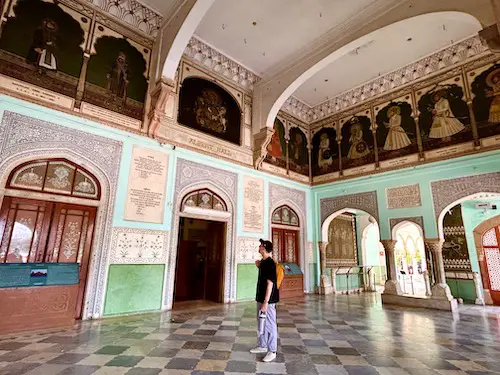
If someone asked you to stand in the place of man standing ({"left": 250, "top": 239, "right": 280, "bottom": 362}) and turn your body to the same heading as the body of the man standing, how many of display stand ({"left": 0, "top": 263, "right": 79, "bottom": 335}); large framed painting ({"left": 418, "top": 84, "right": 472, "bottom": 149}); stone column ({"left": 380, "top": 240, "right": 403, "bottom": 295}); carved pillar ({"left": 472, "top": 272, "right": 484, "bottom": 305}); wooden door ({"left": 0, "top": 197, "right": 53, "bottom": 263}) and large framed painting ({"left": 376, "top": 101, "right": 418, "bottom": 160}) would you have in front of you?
2

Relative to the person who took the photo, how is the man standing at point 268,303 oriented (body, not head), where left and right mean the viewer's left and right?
facing to the left of the viewer

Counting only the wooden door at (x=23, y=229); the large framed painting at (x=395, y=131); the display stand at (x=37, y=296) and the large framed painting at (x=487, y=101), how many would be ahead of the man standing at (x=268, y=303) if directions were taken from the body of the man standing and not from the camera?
2

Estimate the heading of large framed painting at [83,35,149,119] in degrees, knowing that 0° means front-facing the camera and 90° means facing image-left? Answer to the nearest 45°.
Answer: approximately 315°

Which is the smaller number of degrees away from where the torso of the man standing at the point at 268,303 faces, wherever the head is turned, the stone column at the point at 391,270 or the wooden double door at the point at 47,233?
the wooden double door

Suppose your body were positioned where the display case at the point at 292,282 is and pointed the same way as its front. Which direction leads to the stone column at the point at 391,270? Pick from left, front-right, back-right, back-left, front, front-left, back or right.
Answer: front-left

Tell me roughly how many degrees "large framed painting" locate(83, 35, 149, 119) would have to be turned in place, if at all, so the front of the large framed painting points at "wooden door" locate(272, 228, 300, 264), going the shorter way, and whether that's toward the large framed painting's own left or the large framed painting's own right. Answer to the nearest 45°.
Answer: approximately 45° to the large framed painting's own left

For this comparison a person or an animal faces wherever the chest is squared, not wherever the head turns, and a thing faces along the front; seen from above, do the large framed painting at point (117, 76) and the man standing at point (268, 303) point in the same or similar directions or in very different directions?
very different directions

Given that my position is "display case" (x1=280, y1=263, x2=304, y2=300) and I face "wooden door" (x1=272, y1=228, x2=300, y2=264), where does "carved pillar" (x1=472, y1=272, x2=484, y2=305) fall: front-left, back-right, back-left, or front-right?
back-right

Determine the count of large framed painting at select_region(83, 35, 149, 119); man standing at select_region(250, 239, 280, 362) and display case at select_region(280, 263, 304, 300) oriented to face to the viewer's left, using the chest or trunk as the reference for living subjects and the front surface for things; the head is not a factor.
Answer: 1
